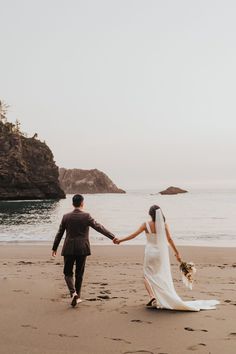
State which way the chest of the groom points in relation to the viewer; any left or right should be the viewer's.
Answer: facing away from the viewer

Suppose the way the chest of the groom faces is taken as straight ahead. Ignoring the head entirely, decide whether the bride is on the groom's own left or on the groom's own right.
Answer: on the groom's own right
